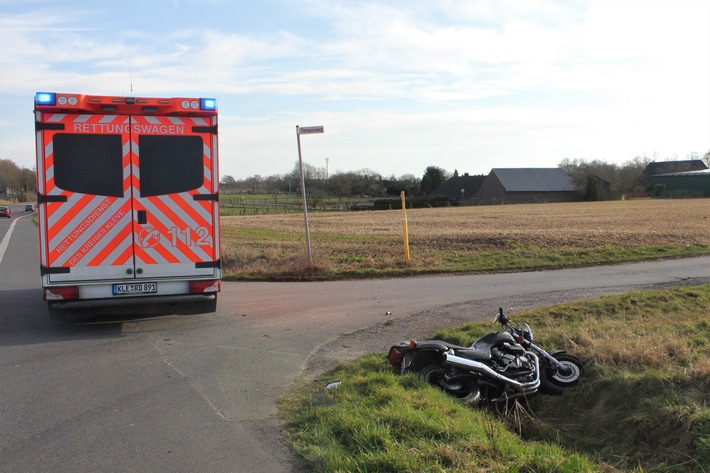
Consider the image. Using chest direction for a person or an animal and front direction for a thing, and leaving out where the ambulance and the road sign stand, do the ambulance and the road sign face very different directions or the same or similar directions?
very different directions

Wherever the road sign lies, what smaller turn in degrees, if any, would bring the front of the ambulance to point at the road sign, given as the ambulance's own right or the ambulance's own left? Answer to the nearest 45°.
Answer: approximately 45° to the ambulance's own right

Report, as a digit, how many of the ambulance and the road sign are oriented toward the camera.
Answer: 1

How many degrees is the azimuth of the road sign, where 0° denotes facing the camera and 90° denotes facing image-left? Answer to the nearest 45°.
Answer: approximately 0°

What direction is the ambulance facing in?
away from the camera
